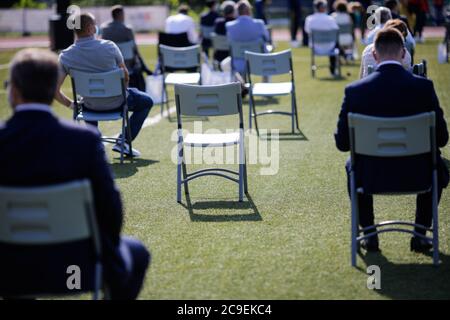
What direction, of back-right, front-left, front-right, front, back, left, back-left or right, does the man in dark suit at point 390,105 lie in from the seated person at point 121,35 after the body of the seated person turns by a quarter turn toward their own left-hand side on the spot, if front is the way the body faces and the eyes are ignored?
back-left

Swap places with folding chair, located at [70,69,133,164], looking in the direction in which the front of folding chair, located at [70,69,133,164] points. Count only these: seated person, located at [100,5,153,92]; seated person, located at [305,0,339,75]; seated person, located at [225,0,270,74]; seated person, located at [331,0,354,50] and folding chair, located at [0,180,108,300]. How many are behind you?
1

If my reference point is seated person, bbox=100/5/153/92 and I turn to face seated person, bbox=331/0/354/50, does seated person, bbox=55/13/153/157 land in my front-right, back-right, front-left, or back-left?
back-right

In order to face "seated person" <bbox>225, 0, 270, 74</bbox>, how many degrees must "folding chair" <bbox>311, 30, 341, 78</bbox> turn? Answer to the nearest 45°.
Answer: approximately 135° to its left

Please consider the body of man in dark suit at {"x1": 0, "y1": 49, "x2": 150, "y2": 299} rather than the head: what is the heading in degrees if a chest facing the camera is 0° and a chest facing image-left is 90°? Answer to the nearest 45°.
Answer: approximately 180°

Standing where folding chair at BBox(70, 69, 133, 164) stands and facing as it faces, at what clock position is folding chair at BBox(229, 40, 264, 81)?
folding chair at BBox(229, 40, 264, 81) is roughly at 1 o'clock from folding chair at BBox(70, 69, 133, 164).

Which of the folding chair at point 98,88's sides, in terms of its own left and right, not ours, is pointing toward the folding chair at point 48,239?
back

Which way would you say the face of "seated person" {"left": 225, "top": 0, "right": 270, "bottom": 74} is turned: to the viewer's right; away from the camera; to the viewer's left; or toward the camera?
away from the camera

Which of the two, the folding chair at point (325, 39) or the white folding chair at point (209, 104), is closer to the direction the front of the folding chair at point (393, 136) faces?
the folding chair

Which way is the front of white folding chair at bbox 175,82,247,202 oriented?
away from the camera

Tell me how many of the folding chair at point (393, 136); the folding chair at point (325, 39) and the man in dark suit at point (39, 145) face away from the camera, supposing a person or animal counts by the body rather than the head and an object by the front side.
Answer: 3

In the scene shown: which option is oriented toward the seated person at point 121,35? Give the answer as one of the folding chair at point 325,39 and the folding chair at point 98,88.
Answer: the folding chair at point 98,88

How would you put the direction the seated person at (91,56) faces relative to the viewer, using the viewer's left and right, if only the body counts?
facing away from the viewer and to the right of the viewer

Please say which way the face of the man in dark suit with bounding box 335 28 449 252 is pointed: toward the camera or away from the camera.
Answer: away from the camera

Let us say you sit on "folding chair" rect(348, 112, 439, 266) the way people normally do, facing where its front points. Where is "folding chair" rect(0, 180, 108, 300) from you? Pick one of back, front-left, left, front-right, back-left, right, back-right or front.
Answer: back-left

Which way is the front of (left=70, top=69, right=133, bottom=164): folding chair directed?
away from the camera

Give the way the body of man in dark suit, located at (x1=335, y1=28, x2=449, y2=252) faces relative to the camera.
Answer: away from the camera

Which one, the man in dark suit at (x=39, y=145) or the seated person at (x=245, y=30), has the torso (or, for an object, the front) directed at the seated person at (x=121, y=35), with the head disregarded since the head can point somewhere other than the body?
the man in dark suit
